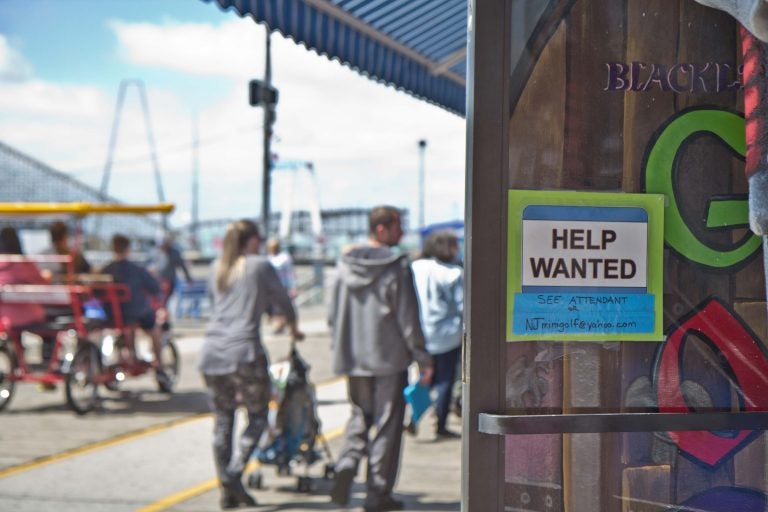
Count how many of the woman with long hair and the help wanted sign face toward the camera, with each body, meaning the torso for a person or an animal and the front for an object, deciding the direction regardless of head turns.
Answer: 1

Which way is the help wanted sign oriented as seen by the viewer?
toward the camera

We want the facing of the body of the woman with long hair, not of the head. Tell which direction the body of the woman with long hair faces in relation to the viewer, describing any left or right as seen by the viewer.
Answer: facing away from the viewer and to the right of the viewer

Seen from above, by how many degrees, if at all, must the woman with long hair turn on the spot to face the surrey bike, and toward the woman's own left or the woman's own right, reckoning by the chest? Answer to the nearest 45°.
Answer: approximately 90° to the woman's own left

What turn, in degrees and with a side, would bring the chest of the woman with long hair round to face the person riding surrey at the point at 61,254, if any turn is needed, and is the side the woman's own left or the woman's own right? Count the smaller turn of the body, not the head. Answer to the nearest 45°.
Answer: approximately 90° to the woman's own left

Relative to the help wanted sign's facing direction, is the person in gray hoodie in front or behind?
behind

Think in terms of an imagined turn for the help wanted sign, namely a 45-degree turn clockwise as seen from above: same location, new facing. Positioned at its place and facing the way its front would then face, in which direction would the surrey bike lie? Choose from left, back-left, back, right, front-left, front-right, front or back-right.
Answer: right

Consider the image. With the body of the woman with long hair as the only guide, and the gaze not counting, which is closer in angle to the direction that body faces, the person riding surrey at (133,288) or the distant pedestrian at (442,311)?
the distant pedestrian

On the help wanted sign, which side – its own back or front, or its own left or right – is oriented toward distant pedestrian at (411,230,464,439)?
back

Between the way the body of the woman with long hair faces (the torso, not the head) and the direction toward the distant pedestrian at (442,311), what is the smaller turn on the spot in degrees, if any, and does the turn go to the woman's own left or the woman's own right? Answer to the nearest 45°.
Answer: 0° — they already face them

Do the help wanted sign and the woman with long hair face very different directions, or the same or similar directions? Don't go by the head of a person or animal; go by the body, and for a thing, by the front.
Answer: very different directions

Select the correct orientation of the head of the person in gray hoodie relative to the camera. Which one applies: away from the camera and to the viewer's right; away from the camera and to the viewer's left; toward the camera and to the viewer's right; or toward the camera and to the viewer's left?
away from the camera and to the viewer's right

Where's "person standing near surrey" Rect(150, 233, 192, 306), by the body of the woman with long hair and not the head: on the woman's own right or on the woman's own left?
on the woman's own left

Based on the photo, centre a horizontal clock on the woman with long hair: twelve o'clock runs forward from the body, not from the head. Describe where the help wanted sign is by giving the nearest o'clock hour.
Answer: The help wanted sign is roughly at 4 o'clock from the woman with long hair.

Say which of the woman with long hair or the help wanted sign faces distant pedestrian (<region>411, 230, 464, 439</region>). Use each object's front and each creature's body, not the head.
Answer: the woman with long hair
